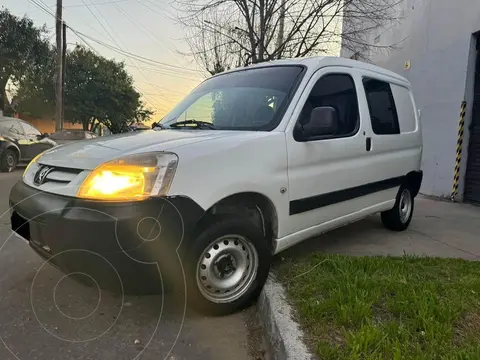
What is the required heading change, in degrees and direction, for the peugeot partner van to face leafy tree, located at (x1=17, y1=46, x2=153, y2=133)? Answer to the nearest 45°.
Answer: approximately 135° to its right

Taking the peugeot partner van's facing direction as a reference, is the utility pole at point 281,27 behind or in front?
behind

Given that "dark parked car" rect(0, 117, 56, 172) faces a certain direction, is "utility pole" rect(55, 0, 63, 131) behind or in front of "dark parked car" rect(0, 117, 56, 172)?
in front

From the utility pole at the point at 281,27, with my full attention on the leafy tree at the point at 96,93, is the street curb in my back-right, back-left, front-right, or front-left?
back-left

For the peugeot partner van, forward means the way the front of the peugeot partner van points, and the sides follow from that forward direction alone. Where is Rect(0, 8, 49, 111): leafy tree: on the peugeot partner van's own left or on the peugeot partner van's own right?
on the peugeot partner van's own right

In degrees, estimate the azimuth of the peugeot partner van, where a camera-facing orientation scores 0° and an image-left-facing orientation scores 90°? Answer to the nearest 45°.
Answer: approximately 45°
